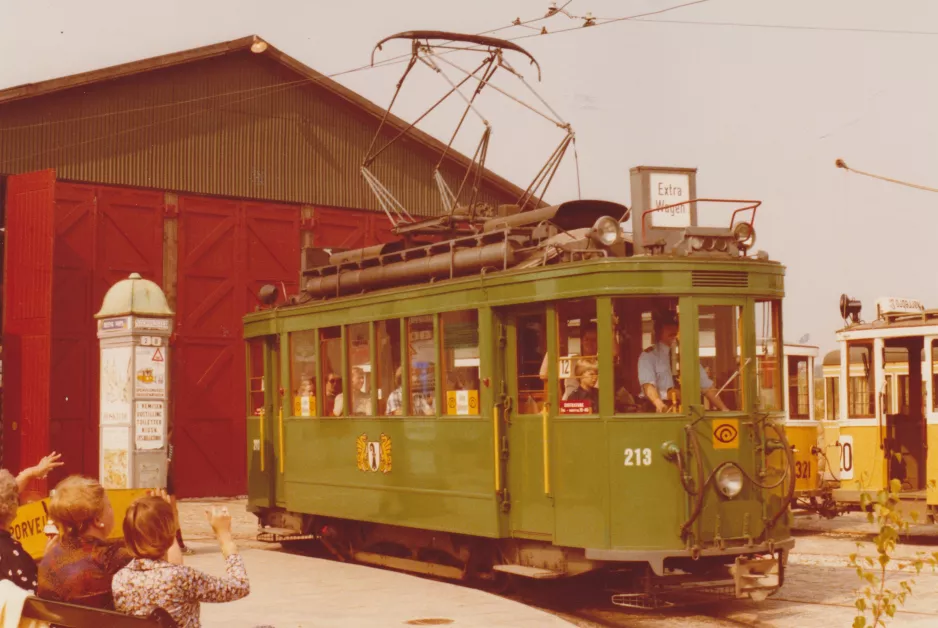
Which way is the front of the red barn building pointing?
toward the camera

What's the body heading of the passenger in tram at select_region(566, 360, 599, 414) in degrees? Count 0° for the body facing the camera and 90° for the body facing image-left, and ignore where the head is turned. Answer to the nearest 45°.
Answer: approximately 315°

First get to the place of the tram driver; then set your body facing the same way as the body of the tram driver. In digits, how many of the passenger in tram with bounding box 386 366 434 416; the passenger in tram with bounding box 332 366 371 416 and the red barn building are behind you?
3

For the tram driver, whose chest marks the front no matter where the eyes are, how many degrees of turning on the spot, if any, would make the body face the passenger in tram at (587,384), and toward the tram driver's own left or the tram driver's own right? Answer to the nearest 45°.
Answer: approximately 135° to the tram driver's own right

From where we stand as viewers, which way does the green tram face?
facing the viewer and to the right of the viewer

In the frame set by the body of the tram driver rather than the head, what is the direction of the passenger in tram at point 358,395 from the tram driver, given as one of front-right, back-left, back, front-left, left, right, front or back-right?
back

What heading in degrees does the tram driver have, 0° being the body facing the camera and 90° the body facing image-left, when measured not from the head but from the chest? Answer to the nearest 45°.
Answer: approximately 315°

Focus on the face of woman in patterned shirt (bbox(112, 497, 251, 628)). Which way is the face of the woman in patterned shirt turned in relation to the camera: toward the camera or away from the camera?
away from the camera

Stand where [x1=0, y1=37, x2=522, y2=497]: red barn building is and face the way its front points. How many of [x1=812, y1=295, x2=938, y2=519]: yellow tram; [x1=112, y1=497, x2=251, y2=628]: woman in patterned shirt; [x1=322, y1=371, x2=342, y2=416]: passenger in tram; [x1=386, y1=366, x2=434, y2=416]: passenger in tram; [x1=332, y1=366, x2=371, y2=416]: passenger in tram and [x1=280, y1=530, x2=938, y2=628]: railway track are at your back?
0

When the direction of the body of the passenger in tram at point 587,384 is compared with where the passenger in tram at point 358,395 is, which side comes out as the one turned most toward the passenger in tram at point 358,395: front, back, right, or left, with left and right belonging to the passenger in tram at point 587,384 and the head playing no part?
back

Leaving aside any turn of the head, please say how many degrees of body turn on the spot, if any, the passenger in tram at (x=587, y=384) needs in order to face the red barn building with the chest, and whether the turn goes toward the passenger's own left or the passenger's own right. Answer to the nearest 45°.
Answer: approximately 180°

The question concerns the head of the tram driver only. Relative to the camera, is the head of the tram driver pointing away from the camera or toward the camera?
toward the camera

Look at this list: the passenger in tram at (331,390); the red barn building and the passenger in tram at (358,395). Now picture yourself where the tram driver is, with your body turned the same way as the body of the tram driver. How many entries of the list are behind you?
3

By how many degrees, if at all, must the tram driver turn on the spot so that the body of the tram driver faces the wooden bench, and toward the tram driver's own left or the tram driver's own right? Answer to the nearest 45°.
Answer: approximately 90° to the tram driver's own right
